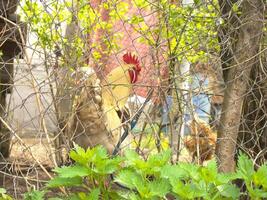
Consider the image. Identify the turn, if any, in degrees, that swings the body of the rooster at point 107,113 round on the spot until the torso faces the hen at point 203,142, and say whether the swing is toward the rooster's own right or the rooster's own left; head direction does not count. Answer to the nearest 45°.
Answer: approximately 45° to the rooster's own right

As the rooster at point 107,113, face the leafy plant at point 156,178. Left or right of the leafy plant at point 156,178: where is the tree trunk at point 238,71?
left

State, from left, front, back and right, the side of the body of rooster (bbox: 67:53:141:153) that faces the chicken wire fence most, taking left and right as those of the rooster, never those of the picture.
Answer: right

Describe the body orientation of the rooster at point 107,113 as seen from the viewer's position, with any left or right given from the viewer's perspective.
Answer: facing away from the viewer and to the right of the viewer

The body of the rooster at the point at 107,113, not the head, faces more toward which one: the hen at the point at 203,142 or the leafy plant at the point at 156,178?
the hen
